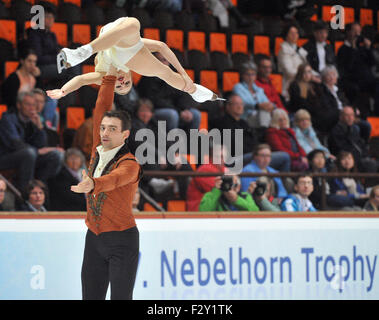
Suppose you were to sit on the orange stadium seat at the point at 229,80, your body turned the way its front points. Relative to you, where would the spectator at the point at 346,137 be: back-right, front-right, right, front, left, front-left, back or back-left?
left

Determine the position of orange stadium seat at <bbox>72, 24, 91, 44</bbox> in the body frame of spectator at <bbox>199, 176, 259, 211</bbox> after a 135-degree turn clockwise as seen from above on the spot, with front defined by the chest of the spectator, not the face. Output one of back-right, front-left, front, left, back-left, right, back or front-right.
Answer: front

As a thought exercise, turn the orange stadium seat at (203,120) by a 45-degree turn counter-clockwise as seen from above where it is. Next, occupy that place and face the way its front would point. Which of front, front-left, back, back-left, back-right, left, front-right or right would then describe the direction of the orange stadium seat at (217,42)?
back-left

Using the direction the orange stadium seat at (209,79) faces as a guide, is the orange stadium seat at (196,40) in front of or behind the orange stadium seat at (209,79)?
behind

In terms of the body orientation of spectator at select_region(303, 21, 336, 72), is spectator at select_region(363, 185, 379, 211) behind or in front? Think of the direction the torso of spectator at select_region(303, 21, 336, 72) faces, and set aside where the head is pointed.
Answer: in front

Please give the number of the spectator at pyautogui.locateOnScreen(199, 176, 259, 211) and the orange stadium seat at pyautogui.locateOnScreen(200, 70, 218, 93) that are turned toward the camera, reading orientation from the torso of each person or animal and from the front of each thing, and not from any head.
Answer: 2

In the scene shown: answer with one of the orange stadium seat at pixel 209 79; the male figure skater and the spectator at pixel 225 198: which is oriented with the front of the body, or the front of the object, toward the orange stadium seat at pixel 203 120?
the orange stadium seat at pixel 209 79

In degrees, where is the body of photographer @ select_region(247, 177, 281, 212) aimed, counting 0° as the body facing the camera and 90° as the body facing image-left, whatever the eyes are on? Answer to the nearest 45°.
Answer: approximately 45°

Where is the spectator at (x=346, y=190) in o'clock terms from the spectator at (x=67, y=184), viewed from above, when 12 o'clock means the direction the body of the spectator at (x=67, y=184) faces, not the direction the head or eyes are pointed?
the spectator at (x=346, y=190) is roughly at 10 o'clock from the spectator at (x=67, y=184).

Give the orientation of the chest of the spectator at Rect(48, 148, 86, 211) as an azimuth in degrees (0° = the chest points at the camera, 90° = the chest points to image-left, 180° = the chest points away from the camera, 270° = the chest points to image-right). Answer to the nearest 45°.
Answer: approximately 315°

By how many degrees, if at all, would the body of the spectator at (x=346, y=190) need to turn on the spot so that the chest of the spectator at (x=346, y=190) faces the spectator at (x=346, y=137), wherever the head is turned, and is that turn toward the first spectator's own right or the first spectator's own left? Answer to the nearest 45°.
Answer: approximately 180°
